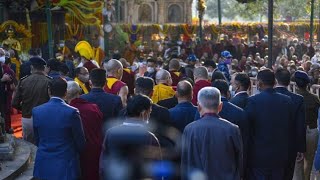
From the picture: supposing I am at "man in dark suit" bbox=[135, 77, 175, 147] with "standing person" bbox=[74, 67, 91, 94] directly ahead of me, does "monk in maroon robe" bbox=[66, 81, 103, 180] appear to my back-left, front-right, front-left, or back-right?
front-left

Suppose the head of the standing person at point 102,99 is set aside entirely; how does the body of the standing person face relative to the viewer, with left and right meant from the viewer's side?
facing away from the viewer

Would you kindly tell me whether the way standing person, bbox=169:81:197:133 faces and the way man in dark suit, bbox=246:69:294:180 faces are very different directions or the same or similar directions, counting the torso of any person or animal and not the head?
same or similar directions

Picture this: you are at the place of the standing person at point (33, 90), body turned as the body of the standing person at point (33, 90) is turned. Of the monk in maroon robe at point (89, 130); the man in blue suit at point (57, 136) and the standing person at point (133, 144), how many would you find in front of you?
0

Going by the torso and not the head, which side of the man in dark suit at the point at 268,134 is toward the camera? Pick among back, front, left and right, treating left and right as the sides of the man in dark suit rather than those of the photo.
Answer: back

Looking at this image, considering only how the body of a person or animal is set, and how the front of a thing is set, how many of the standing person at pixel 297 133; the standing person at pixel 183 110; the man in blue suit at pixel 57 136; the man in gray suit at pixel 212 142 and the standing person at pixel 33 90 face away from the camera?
5

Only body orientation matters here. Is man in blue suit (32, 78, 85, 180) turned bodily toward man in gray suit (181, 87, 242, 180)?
no

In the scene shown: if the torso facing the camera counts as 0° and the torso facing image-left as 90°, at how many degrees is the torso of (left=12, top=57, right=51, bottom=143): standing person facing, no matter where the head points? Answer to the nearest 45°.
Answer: approximately 180°

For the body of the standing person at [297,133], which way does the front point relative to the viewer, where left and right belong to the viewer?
facing away from the viewer

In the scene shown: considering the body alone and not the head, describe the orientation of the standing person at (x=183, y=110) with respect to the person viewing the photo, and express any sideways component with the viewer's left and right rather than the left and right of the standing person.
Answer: facing away from the viewer

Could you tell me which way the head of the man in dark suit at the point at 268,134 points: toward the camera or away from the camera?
away from the camera

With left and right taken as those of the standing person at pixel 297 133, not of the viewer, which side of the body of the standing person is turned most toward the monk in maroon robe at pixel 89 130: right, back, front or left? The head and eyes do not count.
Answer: left

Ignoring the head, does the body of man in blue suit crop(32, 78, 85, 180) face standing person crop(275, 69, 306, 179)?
no

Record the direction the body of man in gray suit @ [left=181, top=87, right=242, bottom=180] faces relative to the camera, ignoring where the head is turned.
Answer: away from the camera

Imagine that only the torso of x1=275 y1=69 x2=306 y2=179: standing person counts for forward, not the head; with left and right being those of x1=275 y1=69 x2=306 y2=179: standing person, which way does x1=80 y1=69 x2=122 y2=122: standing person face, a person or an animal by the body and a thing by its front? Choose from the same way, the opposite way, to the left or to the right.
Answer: the same way

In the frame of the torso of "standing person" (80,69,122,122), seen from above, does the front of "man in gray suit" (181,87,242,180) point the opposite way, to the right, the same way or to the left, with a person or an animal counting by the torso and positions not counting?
the same way

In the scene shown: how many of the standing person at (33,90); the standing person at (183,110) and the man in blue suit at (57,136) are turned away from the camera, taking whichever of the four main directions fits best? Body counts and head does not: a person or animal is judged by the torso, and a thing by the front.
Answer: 3
